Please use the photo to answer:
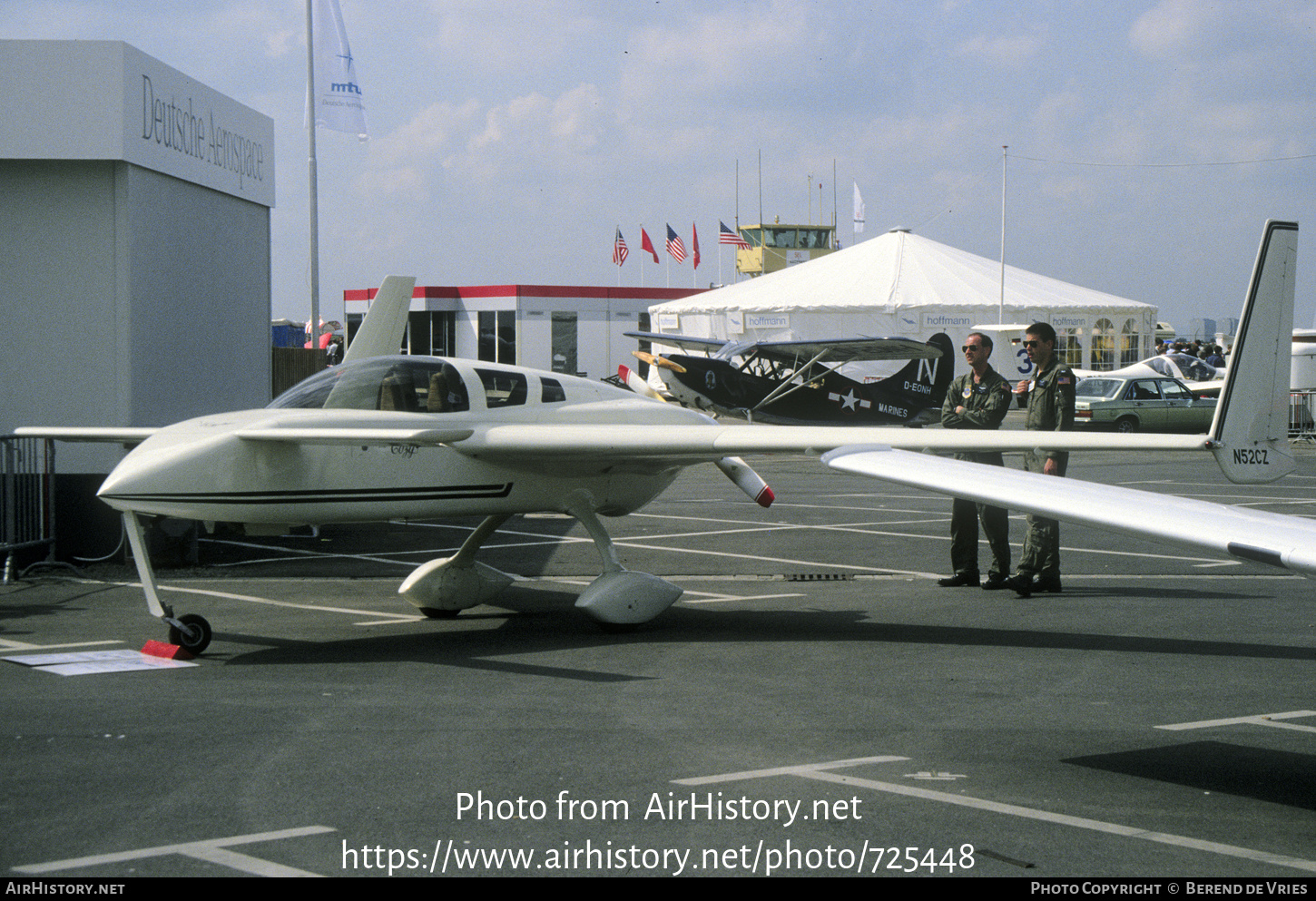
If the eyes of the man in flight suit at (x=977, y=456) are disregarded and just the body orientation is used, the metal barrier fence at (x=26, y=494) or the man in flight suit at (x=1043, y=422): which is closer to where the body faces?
the metal barrier fence

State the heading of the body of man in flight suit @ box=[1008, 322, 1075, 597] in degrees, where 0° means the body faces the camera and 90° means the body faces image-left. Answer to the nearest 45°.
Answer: approximately 45°

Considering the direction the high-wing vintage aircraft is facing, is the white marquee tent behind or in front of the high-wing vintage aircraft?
behind

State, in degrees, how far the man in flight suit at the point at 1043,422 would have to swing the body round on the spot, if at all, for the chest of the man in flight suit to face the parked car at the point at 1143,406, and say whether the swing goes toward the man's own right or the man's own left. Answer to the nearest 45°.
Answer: approximately 135° to the man's own right

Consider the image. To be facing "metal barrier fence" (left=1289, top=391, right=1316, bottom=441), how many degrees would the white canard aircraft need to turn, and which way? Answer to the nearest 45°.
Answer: approximately 180°

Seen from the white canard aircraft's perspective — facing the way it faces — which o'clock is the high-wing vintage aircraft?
The high-wing vintage aircraft is roughly at 5 o'clock from the white canard aircraft.

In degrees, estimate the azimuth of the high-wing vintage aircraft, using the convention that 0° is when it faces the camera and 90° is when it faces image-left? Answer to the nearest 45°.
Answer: approximately 45°

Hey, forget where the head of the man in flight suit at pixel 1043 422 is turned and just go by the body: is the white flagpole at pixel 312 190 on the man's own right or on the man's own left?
on the man's own right

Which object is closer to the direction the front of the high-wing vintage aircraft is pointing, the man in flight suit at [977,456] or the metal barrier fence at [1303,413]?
the man in flight suit
